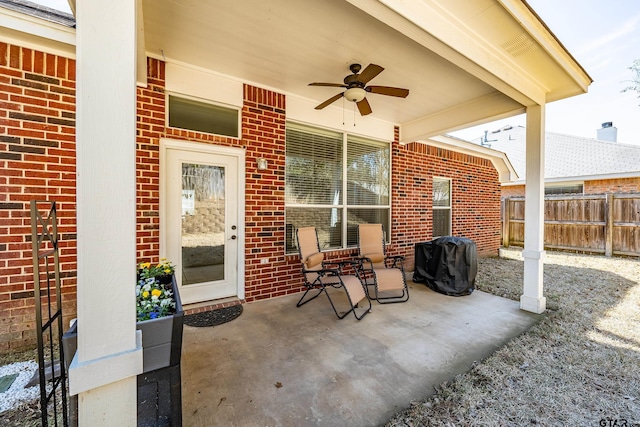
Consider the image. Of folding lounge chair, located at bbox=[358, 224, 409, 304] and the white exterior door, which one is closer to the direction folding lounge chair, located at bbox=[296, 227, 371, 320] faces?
the folding lounge chair

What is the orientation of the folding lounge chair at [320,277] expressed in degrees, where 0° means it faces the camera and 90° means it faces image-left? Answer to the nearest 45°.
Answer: approximately 315°

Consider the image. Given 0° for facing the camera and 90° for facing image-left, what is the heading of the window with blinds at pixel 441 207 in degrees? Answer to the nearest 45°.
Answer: approximately 315°

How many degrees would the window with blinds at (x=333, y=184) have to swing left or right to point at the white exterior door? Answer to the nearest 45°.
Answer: approximately 90° to its right

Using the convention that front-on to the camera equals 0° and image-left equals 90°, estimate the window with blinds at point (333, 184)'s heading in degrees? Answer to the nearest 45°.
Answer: approximately 315°

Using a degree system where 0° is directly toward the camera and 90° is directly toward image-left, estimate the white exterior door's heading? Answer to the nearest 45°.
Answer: approximately 315°

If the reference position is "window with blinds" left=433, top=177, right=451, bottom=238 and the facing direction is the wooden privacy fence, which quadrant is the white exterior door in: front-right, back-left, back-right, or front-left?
back-right

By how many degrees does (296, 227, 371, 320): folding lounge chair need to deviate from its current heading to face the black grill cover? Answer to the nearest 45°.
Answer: approximately 45° to its left

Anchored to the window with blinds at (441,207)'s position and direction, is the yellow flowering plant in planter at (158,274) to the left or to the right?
on its right
